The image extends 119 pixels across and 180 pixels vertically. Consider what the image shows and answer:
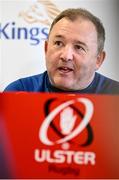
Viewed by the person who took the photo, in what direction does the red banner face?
facing the viewer

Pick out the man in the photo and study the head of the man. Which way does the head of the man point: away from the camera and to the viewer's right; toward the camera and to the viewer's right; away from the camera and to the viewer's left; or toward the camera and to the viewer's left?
toward the camera and to the viewer's left
